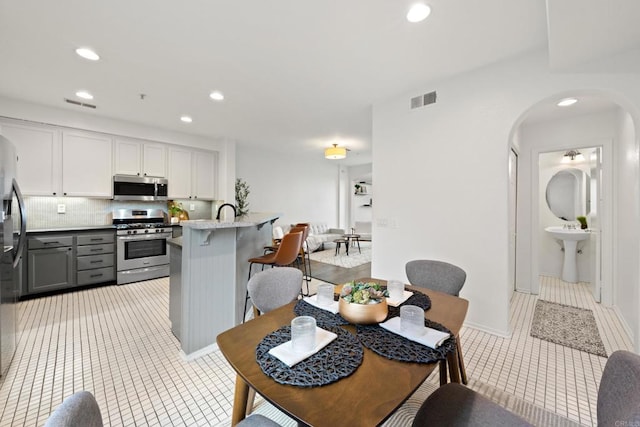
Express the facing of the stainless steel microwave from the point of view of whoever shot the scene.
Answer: facing the viewer

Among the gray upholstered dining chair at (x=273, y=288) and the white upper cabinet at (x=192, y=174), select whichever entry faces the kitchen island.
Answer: the white upper cabinet

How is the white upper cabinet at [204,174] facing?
toward the camera

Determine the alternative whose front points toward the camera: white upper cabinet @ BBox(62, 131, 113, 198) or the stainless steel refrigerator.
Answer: the white upper cabinet

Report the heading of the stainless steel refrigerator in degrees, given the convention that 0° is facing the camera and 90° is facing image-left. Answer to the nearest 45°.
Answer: approximately 270°

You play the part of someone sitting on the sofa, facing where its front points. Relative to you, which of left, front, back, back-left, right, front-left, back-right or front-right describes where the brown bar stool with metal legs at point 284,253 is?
front-right

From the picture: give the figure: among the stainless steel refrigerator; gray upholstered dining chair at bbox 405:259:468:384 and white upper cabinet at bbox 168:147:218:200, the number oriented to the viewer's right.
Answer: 1

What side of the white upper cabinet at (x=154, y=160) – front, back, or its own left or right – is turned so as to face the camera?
front

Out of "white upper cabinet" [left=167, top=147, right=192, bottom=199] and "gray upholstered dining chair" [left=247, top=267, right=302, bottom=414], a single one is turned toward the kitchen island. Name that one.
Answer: the white upper cabinet

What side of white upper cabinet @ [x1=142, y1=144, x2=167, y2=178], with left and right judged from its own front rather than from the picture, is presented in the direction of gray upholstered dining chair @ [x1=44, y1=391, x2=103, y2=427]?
front

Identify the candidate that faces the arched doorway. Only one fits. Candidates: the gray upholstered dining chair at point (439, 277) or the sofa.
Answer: the sofa

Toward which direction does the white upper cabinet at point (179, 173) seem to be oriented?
toward the camera

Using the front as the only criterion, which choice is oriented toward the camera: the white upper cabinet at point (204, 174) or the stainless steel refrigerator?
the white upper cabinet

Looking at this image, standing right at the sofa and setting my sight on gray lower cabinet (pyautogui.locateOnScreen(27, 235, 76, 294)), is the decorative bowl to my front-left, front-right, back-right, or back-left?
front-left
